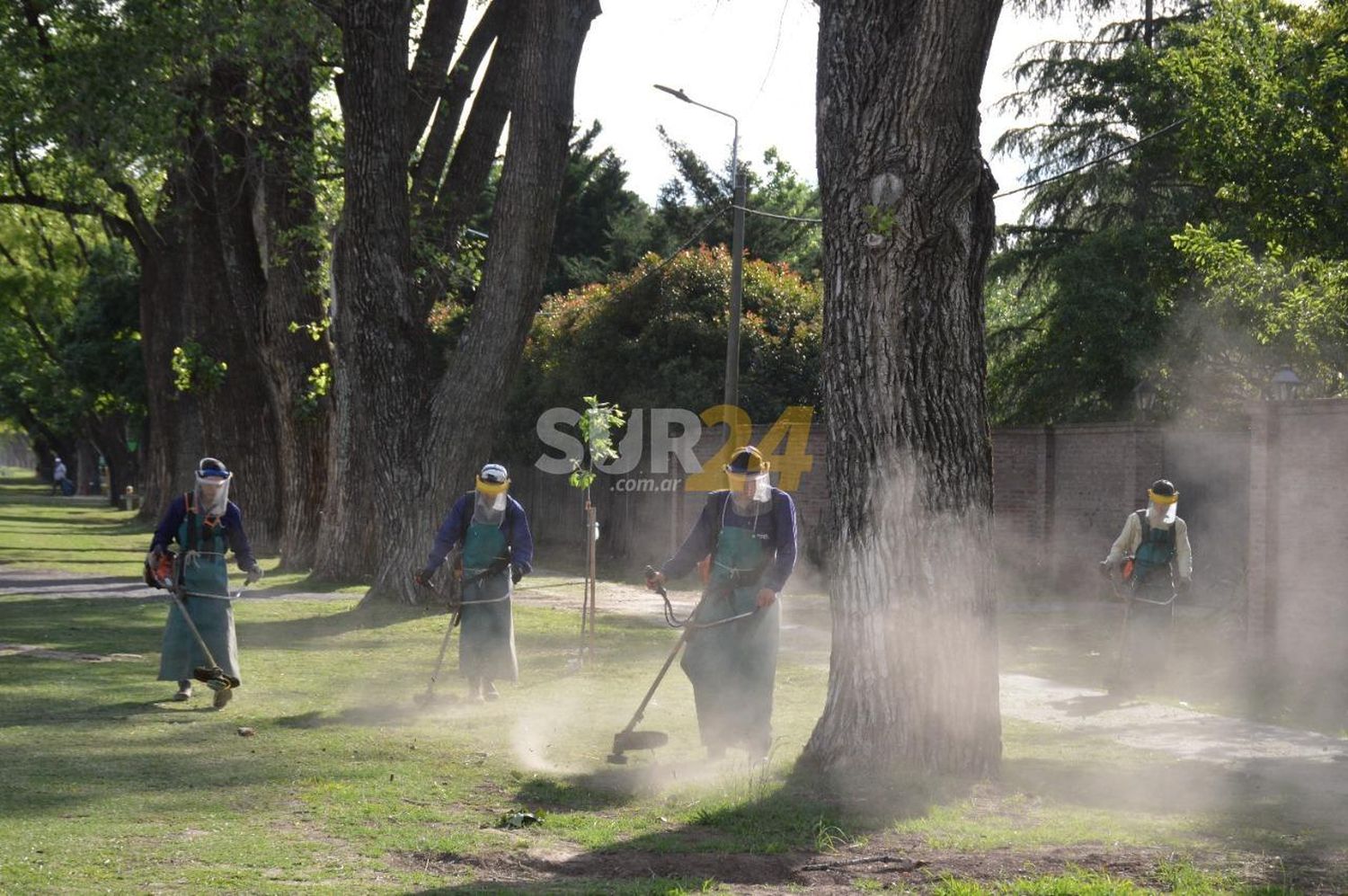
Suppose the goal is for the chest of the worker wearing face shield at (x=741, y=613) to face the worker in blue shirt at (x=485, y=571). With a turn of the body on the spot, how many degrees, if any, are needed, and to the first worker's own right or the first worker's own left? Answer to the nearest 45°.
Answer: approximately 135° to the first worker's own right

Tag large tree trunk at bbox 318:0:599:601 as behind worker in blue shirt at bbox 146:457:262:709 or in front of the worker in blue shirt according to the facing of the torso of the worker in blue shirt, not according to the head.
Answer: behind

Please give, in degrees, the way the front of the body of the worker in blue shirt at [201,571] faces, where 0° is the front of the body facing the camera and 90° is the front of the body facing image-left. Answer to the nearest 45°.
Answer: approximately 0°

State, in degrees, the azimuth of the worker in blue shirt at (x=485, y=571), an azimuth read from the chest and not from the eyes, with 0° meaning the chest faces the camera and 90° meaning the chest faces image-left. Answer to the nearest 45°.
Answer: approximately 0°

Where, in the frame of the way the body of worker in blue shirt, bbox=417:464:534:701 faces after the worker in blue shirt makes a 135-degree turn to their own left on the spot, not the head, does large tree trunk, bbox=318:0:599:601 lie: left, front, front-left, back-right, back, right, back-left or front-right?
front-left
